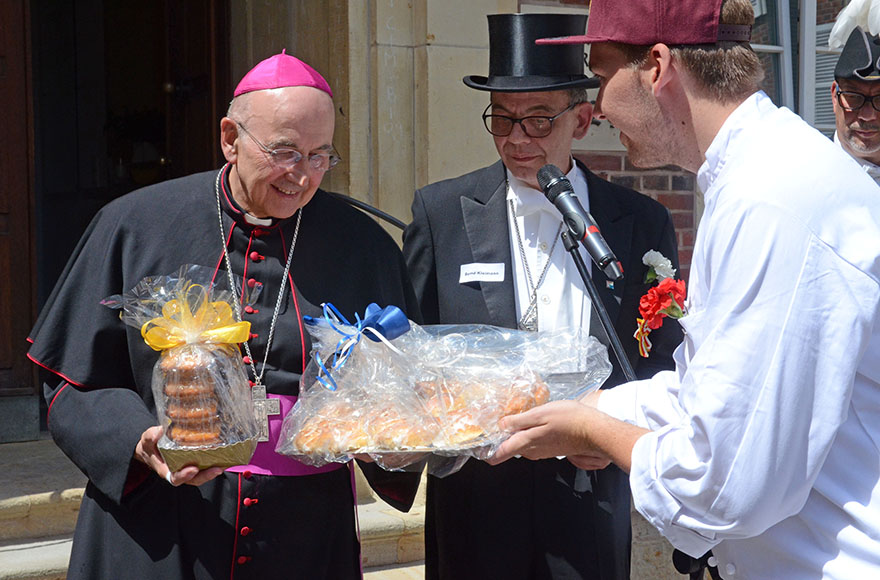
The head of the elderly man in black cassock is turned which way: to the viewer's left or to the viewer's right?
to the viewer's right

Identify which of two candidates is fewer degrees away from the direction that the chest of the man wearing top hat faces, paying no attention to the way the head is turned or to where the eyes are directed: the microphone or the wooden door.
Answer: the microphone

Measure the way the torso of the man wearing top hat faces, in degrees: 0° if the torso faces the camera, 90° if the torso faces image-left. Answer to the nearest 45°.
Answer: approximately 0°

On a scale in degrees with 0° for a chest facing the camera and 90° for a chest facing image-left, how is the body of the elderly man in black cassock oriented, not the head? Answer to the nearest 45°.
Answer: approximately 315°
